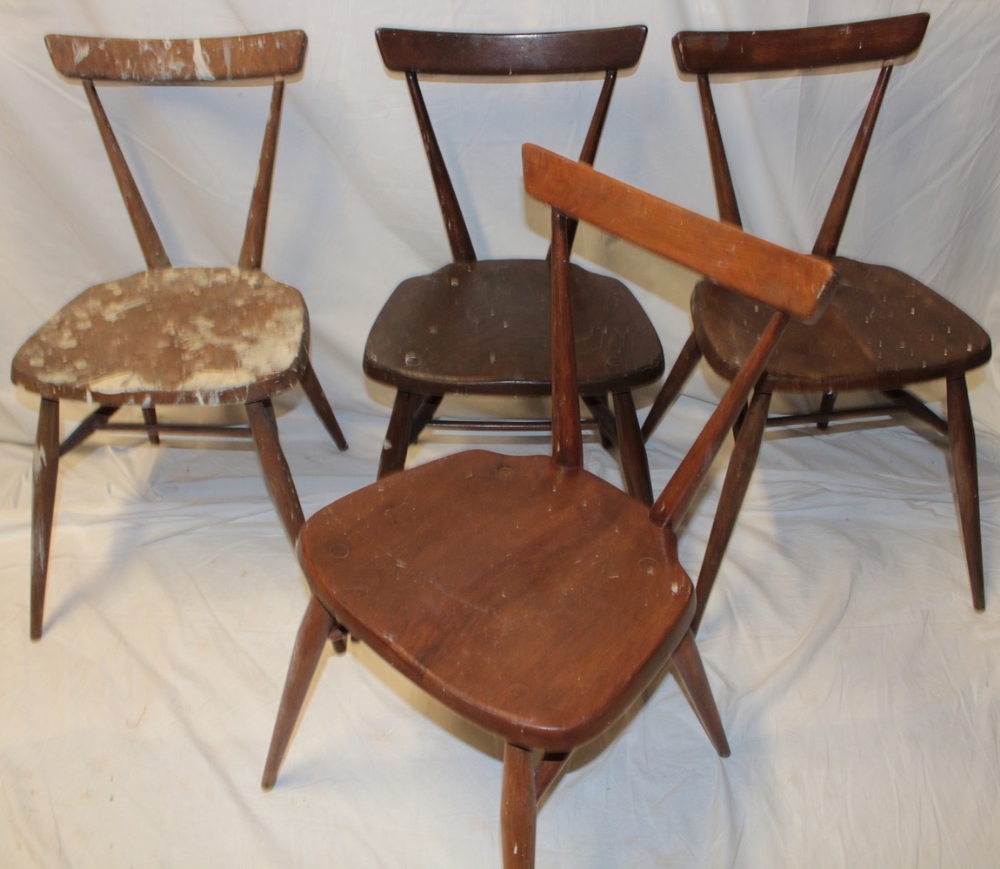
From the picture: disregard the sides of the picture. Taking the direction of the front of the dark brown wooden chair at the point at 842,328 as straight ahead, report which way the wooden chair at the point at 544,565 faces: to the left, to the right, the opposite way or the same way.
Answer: to the right

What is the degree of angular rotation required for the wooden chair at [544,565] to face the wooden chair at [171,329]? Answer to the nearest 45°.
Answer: approximately 90° to its right

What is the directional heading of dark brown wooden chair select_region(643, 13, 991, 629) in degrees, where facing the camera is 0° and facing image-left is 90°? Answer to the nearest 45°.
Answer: approximately 315°

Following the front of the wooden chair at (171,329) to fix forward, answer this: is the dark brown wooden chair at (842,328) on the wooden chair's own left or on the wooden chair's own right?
on the wooden chair's own left

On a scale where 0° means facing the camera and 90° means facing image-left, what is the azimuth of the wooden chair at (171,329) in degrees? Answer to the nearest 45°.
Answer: approximately 45°
